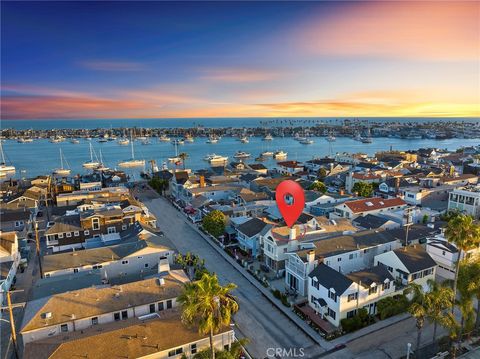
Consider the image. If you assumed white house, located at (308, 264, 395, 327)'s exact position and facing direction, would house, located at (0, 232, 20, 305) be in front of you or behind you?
in front

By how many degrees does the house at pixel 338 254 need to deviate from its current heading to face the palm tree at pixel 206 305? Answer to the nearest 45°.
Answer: approximately 45° to its left

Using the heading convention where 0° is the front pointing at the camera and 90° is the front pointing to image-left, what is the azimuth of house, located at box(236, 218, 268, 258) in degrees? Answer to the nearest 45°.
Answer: approximately 45°

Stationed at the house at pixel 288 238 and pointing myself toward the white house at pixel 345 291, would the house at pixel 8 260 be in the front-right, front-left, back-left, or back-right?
back-right

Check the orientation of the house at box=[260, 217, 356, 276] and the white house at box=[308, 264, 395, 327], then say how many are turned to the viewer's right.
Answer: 0

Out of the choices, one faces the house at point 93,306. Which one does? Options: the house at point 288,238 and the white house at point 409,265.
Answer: the house at point 288,238

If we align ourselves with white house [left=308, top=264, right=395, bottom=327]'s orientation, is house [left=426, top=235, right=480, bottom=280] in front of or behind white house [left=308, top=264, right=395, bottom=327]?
behind

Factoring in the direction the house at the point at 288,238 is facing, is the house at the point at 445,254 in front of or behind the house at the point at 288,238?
behind

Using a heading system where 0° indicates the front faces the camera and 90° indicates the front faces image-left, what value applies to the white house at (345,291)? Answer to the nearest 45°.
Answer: approximately 45°
